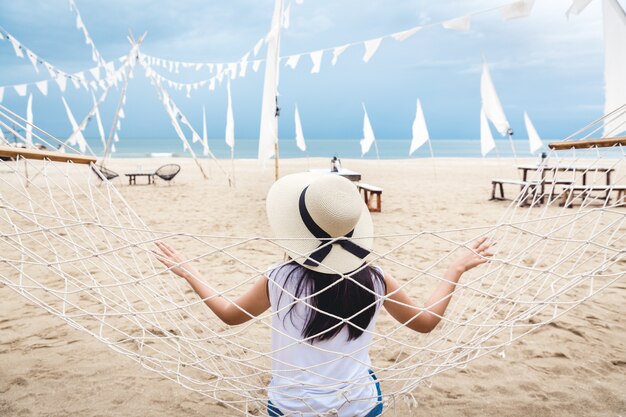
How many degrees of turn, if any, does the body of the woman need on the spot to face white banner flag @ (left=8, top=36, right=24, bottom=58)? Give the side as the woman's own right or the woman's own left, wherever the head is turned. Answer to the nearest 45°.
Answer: approximately 45° to the woman's own left

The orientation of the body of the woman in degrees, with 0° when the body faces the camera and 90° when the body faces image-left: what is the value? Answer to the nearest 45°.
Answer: approximately 180°

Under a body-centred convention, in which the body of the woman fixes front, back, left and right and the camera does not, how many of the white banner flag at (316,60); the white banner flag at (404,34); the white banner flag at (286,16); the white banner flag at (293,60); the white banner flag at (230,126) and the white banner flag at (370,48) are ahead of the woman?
6

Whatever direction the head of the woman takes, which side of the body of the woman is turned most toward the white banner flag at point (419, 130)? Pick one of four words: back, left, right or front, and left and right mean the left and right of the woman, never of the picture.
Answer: front

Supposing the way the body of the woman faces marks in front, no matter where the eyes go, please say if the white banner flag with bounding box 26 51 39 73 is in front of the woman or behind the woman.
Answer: in front

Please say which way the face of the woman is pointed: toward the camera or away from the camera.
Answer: away from the camera

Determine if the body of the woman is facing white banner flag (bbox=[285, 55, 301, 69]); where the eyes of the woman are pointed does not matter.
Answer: yes

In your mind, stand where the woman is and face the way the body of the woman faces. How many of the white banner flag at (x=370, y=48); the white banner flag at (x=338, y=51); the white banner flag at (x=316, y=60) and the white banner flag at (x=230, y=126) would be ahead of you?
4

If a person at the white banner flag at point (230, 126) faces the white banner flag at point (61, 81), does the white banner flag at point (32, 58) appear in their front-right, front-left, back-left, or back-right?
front-left

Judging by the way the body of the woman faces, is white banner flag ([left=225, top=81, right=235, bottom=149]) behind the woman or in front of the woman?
in front

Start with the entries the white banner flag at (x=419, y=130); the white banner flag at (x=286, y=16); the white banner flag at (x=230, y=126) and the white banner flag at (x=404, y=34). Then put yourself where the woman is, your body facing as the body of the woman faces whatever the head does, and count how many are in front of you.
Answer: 4

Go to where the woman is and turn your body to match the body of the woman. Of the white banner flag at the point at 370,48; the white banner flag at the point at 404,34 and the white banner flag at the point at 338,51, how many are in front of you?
3
